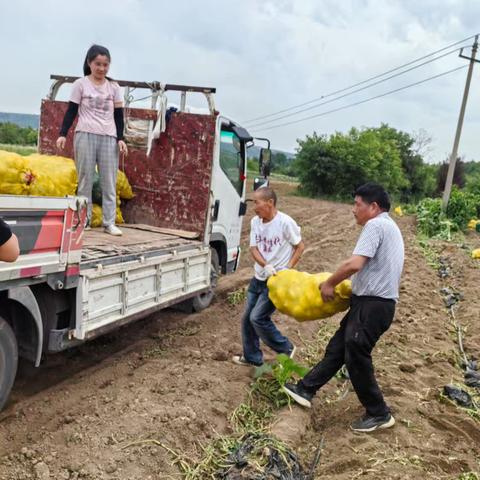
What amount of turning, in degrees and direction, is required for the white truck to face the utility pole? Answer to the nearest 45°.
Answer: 0° — it already faces it

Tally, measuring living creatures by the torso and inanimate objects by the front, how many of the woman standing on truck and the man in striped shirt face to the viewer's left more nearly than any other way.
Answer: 1

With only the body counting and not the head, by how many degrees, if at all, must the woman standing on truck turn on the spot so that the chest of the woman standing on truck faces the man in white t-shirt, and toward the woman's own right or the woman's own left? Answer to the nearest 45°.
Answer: approximately 45° to the woman's own left

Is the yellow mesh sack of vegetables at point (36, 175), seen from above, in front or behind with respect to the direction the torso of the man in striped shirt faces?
in front

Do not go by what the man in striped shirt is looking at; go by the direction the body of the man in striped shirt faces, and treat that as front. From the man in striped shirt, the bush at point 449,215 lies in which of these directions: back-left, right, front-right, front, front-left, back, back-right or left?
right

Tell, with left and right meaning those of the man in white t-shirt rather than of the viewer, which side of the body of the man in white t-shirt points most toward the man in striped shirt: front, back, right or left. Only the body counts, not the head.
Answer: left

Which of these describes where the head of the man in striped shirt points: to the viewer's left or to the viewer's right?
to the viewer's left

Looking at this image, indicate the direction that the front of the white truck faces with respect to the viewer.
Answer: facing away from the viewer and to the right of the viewer

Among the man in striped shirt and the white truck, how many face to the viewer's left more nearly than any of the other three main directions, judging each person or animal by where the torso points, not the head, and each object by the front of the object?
1

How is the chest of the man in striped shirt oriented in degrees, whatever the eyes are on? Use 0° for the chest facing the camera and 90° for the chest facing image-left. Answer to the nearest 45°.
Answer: approximately 90°

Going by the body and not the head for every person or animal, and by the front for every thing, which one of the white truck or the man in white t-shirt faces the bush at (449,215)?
the white truck

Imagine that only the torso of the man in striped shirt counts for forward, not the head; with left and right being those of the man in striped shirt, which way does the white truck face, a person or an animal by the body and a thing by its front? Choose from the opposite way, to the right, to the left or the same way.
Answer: to the right

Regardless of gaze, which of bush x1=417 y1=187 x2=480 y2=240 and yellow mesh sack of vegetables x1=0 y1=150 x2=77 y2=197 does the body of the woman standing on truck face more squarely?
the yellow mesh sack of vegetables

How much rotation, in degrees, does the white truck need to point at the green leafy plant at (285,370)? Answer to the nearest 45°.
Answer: approximately 90° to its right

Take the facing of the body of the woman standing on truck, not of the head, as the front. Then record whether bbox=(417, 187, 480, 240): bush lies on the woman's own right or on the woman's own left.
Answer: on the woman's own left
